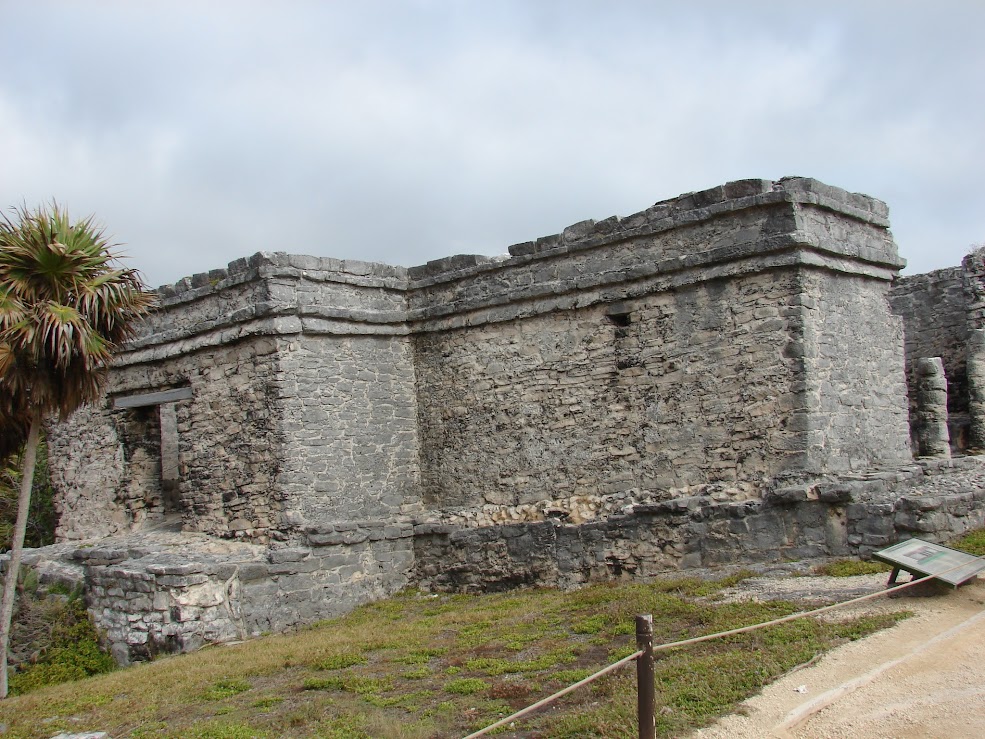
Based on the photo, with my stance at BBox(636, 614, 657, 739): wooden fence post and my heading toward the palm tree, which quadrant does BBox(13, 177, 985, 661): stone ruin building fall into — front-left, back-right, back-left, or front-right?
front-right

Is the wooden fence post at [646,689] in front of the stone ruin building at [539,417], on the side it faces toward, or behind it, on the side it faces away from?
in front

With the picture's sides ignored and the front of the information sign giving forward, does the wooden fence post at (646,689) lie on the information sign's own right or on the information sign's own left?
on the information sign's own right
